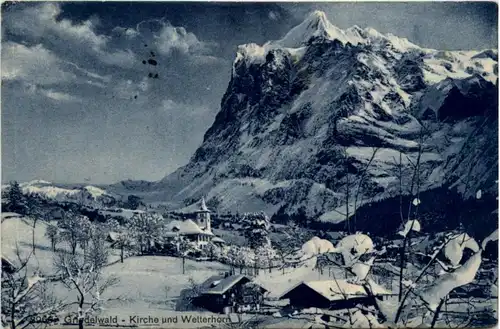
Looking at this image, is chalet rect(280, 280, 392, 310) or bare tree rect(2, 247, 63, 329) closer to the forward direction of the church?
the chalet

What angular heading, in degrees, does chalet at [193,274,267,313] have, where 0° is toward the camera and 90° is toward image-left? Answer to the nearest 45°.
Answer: approximately 315°

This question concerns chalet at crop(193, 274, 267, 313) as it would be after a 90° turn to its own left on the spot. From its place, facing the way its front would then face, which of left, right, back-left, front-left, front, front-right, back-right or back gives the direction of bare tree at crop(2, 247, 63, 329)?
back-left

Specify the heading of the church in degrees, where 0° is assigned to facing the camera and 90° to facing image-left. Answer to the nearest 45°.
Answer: approximately 315°

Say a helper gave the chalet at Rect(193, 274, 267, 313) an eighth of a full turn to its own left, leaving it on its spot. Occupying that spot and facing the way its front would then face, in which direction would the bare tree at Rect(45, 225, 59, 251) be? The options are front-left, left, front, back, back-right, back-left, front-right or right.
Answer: back
